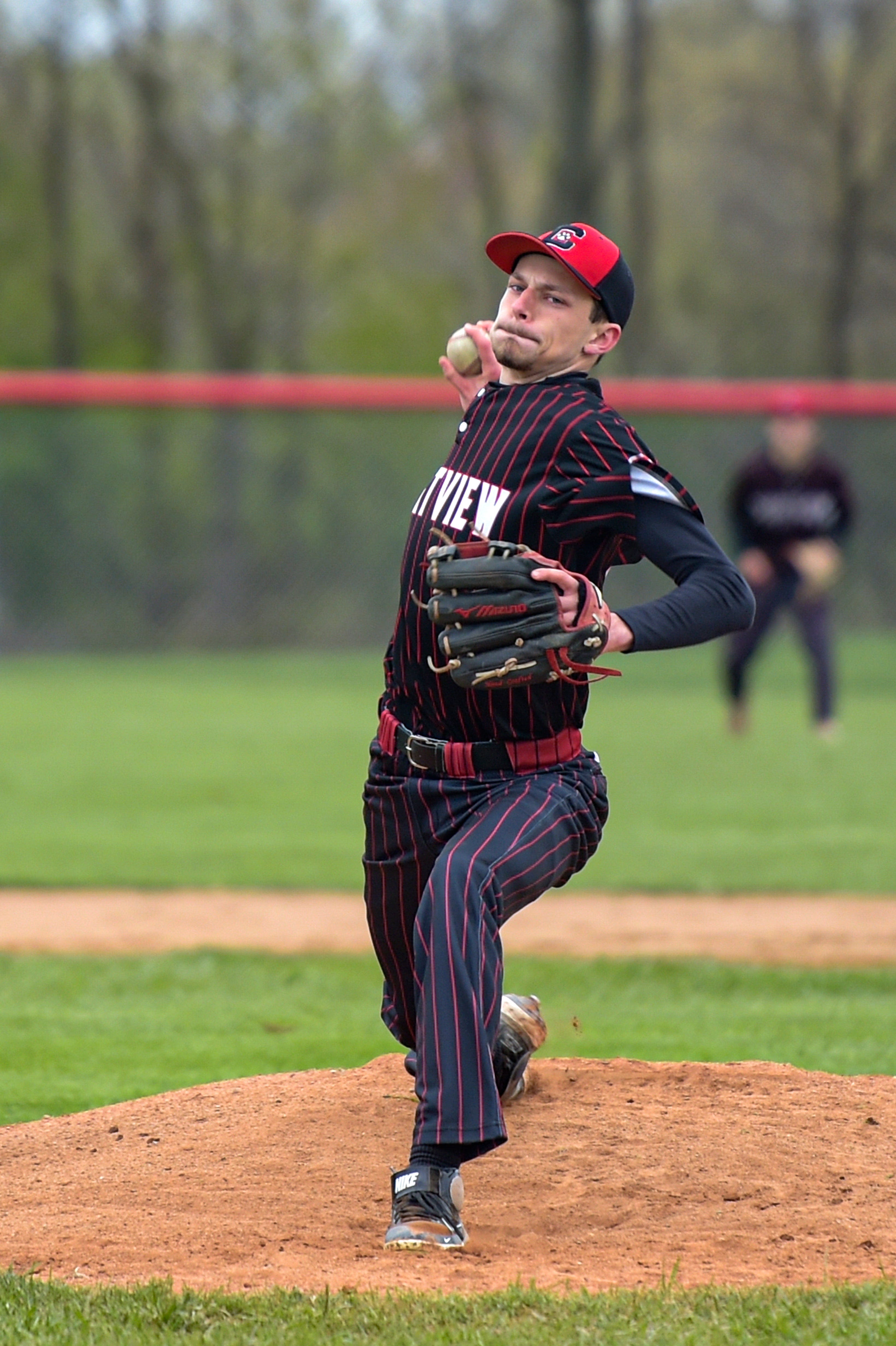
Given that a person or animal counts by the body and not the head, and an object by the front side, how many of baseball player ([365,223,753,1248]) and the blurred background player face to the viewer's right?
0

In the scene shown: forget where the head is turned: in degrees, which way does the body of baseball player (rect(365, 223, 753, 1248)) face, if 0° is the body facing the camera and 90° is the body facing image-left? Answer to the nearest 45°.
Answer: approximately 45°

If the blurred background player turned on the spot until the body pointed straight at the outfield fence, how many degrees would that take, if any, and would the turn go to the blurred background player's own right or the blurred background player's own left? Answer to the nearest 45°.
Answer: approximately 135° to the blurred background player's own right

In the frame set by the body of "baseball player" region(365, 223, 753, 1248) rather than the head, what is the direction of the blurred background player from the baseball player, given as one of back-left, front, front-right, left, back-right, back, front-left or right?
back-right

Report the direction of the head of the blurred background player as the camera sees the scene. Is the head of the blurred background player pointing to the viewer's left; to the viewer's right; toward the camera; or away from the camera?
toward the camera

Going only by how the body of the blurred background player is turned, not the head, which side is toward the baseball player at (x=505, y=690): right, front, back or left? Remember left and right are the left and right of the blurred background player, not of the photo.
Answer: front

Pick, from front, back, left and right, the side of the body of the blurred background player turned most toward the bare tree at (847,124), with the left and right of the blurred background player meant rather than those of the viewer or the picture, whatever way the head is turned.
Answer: back

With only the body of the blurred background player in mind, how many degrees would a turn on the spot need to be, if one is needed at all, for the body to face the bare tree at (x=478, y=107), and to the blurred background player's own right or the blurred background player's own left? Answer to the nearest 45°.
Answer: approximately 180°

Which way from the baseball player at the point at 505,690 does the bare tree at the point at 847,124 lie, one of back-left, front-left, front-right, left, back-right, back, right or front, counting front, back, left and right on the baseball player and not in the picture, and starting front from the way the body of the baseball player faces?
back-right

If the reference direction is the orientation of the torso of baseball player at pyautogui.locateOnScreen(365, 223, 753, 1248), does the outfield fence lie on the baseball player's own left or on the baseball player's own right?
on the baseball player's own right

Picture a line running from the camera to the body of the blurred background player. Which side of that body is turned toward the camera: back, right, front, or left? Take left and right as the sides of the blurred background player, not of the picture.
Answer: front

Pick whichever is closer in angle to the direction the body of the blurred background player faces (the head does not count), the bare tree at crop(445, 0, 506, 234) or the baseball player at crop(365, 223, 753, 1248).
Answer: the baseball player
